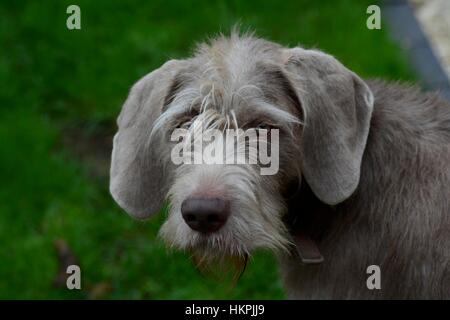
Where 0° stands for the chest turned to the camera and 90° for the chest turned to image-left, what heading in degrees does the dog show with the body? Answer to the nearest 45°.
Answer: approximately 45°
